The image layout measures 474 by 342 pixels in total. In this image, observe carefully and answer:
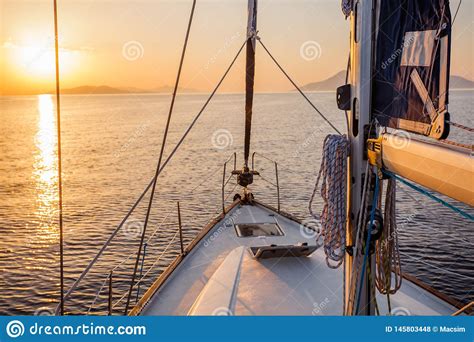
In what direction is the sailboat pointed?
away from the camera
